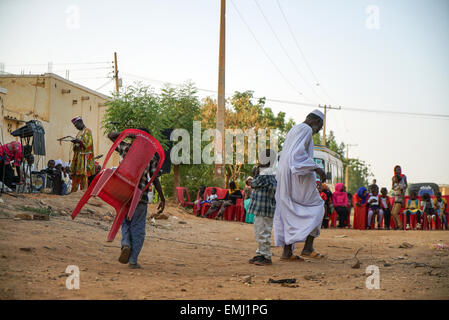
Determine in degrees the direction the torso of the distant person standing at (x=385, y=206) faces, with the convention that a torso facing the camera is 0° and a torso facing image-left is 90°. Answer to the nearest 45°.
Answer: approximately 0°

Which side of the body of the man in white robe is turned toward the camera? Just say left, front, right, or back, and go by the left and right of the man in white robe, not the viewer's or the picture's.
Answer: right

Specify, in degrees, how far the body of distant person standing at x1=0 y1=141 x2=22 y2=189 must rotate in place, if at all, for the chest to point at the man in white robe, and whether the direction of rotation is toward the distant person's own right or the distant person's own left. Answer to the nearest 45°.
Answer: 0° — they already face them

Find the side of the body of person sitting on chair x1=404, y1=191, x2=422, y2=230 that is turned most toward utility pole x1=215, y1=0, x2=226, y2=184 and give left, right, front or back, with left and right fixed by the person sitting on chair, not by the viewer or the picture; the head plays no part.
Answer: right

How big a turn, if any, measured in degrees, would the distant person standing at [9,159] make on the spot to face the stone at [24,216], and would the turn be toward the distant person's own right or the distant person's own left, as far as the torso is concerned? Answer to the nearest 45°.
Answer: approximately 45° to the distant person's own right

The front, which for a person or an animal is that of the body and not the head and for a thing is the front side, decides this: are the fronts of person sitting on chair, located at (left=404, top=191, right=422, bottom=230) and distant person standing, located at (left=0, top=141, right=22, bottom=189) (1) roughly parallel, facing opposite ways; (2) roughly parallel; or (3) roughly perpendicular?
roughly perpendicular

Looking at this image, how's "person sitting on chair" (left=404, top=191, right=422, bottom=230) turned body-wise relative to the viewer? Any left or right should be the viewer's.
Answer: facing the viewer

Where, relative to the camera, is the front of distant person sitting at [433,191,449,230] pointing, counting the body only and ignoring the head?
toward the camera
